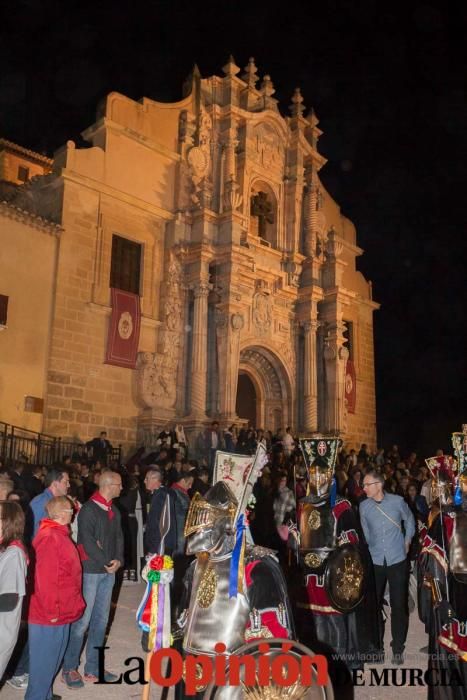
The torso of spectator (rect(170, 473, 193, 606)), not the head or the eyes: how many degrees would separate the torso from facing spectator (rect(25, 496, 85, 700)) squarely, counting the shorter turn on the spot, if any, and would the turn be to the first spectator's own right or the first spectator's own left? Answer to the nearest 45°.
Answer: approximately 90° to the first spectator's own right

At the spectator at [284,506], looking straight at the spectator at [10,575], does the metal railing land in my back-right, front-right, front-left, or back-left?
back-right

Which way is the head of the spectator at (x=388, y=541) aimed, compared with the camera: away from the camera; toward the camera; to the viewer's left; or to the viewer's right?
to the viewer's left

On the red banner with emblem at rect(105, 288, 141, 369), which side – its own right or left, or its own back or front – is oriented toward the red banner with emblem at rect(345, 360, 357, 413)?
left

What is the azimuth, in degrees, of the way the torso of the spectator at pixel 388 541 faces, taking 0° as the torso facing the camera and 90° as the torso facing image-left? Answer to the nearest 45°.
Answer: approximately 45°

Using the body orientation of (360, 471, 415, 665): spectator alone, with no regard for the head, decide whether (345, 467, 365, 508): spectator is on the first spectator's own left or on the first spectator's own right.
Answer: on the first spectator's own right

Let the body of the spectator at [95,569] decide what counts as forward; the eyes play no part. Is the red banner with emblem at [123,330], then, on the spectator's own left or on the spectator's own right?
on the spectator's own left

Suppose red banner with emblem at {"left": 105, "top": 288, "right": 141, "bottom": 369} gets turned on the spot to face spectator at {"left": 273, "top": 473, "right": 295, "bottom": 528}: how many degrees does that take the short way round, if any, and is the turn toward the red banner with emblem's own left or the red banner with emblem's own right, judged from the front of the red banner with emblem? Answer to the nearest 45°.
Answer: approximately 45° to the red banner with emblem's own right
